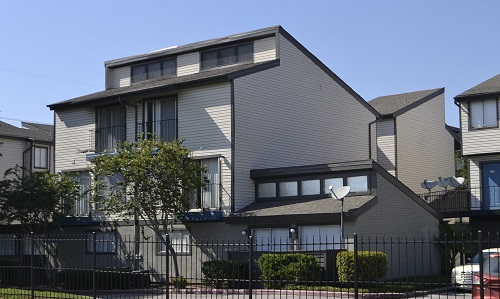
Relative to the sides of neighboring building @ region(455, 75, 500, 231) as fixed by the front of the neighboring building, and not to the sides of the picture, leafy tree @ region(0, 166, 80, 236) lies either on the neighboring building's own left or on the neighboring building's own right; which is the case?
on the neighboring building's own right

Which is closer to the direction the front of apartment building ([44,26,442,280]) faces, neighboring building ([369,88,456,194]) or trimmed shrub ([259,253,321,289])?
the trimmed shrub

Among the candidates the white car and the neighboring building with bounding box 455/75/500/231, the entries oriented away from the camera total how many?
0

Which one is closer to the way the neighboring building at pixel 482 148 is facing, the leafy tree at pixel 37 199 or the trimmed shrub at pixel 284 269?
the trimmed shrub

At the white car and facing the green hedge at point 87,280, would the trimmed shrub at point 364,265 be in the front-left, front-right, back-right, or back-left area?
front-right

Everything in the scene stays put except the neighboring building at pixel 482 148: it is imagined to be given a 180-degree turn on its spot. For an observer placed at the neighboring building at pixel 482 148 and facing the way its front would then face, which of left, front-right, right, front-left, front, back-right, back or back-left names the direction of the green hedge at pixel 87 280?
back-left

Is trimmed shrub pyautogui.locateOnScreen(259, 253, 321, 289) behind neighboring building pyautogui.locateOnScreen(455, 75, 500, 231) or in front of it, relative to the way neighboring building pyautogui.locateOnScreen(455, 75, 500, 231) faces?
in front

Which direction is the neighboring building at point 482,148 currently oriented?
toward the camera

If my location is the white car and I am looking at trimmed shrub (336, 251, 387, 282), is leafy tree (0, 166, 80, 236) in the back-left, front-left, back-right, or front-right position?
front-left

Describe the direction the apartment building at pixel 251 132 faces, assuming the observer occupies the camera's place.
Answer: facing the viewer and to the left of the viewer

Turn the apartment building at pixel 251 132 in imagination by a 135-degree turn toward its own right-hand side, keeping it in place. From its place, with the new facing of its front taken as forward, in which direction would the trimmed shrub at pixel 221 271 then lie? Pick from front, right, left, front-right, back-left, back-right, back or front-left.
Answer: back

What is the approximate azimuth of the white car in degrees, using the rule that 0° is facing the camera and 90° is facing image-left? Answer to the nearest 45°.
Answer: approximately 45°

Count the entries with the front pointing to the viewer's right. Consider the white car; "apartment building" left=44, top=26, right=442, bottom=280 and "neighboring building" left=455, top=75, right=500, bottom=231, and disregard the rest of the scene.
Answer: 0
